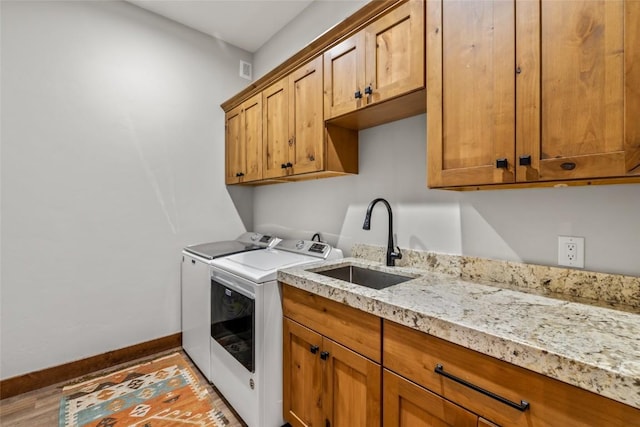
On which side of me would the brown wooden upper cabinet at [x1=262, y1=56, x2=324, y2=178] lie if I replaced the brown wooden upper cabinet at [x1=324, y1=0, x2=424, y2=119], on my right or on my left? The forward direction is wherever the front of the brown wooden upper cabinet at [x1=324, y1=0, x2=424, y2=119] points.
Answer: on my right

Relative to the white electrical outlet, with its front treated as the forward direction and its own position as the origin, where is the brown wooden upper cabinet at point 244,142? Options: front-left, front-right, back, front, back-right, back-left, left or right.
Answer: right

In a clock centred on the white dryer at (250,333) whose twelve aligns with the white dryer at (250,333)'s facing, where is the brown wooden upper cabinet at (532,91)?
The brown wooden upper cabinet is roughly at 9 o'clock from the white dryer.

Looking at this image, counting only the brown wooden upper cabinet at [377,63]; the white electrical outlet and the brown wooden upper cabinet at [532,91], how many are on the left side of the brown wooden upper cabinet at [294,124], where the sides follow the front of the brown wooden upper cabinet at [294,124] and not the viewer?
3
